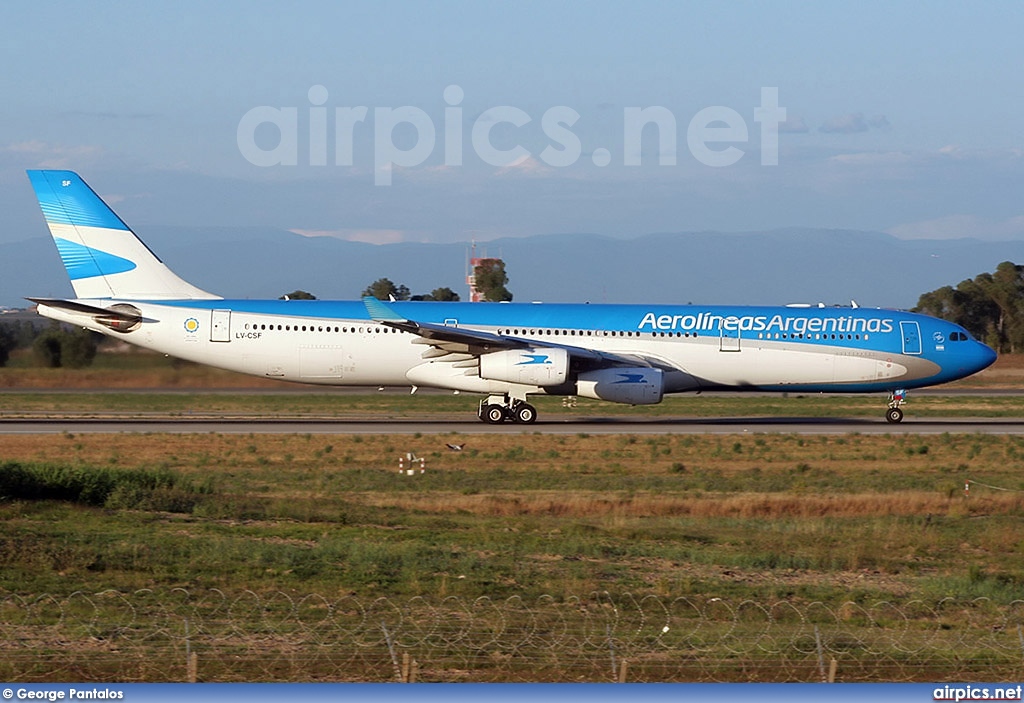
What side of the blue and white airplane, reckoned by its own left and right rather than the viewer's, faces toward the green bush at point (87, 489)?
right

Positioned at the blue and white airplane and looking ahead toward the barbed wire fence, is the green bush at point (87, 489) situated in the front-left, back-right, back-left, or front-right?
front-right

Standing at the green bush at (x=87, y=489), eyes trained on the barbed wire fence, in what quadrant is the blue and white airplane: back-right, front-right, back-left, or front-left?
back-left

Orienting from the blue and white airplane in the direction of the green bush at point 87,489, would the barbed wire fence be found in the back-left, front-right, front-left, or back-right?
front-left

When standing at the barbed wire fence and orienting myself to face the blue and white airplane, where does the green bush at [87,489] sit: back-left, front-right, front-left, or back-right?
front-left

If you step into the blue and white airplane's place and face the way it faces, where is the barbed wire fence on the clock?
The barbed wire fence is roughly at 3 o'clock from the blue and white airplane.

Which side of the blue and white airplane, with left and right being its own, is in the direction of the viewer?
right
